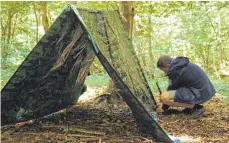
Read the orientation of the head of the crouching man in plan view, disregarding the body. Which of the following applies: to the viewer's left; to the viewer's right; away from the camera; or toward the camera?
to the viewer's left

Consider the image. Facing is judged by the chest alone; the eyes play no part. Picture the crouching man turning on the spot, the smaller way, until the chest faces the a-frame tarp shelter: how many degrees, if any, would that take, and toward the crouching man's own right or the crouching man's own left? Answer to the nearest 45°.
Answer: approximately 45° to the crouching man's own left

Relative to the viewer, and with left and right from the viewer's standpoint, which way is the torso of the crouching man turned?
facing to the left of the viewer
